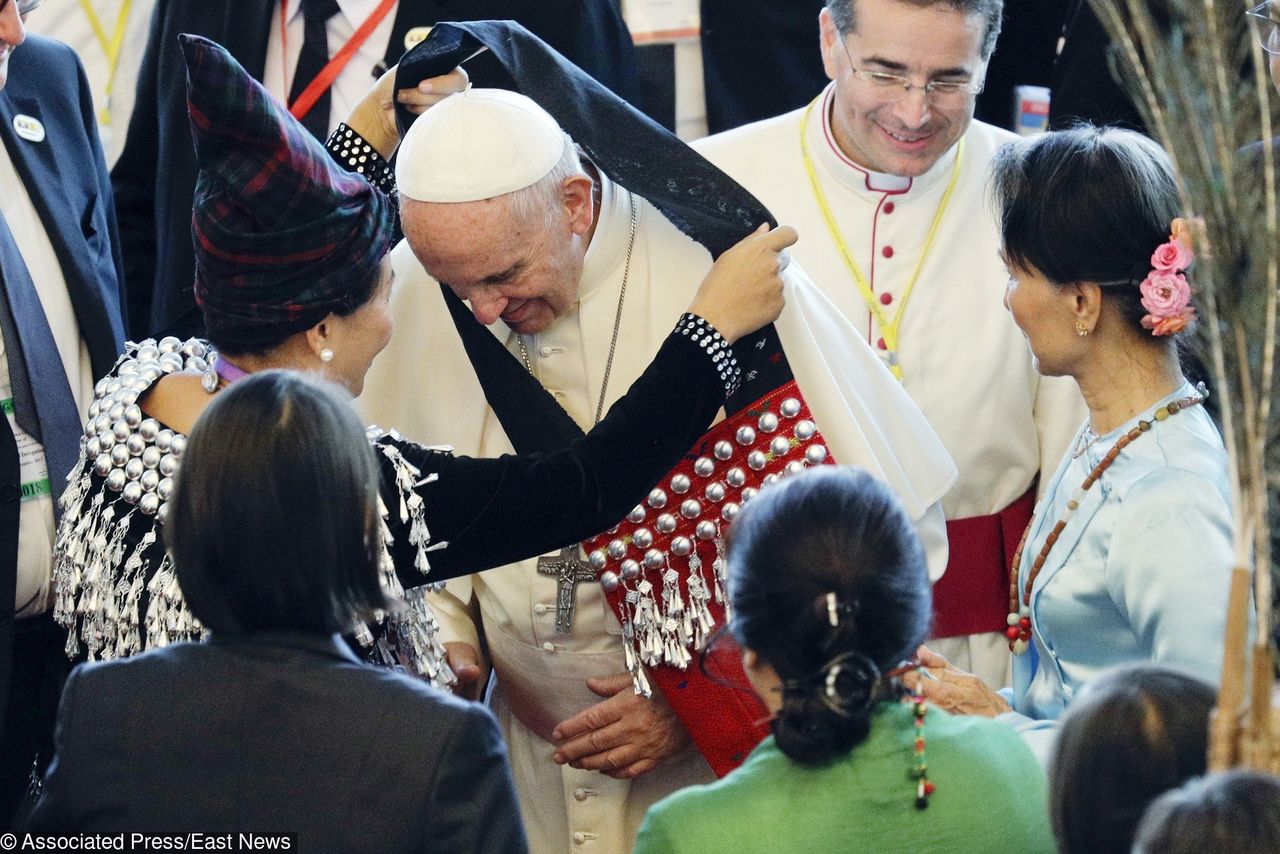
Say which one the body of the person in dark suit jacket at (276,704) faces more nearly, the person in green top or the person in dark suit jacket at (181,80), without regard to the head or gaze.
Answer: the person in dark suit jacket

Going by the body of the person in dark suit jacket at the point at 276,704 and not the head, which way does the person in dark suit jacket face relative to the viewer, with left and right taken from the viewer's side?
facing away from the viewer

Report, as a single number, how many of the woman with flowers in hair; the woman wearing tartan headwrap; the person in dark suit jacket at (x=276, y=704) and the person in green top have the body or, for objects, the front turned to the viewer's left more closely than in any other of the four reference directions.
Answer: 1

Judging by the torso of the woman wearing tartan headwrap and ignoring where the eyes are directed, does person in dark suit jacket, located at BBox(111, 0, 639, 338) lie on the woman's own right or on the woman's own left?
on the woman's own left

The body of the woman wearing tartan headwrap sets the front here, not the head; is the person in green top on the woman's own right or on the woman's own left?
on the woman's own right

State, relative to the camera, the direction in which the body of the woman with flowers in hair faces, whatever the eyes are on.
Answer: to the viewer's left

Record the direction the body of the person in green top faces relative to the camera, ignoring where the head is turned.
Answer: away from the camera

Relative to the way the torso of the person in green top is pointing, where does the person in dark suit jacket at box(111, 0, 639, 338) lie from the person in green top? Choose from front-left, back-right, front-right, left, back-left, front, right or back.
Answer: front-left

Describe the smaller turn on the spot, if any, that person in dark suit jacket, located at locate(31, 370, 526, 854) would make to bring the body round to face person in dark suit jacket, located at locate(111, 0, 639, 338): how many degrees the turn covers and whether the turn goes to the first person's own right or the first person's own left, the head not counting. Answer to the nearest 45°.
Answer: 0° — they already face them

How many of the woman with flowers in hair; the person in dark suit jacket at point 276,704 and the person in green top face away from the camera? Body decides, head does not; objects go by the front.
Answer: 2

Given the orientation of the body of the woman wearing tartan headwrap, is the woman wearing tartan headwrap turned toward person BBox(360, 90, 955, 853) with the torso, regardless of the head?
yes

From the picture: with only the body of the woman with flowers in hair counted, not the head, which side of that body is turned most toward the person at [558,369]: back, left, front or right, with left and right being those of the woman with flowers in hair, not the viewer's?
front

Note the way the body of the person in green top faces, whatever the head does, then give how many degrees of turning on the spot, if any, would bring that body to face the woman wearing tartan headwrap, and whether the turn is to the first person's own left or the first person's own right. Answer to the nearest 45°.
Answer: approximately 45° to the first person's own left
